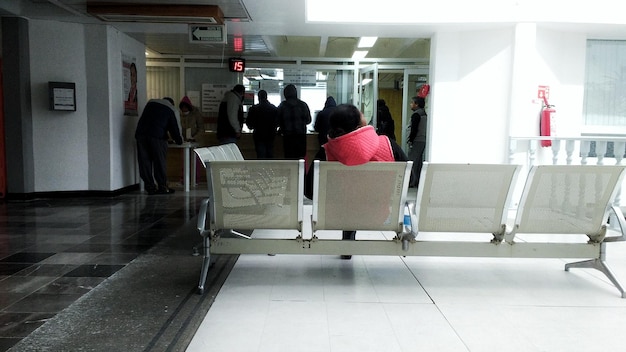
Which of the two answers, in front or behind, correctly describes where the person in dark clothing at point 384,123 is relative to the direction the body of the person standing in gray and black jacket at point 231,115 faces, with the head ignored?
in front

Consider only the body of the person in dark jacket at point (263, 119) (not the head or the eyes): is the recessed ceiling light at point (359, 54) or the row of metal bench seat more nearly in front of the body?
the recessed ceiling light

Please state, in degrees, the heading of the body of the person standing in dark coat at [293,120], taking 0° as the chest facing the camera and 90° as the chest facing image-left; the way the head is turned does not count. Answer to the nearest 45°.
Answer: approximately 180°

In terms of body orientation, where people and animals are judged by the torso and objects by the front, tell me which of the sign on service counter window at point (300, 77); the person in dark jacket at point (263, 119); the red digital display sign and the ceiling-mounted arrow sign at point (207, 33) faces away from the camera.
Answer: the person in dark jacket

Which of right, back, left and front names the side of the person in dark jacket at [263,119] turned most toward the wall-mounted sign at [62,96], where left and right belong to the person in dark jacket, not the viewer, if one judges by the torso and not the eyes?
left

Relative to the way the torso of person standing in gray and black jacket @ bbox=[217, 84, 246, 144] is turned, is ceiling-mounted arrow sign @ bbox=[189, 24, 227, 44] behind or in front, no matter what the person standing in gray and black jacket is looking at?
behind

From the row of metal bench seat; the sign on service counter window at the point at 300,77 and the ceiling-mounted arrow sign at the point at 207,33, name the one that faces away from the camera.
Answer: the row of metal bench seat

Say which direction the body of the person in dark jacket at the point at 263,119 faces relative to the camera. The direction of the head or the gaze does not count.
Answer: away from the camera

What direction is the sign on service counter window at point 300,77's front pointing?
toward the camera

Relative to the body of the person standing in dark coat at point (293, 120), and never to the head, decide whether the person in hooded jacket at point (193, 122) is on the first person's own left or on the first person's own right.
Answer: on the first person's own left

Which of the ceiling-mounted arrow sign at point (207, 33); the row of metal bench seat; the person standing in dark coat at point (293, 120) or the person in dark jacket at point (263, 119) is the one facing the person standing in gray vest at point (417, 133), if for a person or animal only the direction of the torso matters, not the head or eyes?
the row of metal bench seat

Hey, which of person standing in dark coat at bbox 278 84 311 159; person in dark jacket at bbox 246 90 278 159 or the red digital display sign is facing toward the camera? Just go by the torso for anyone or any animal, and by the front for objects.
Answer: the red digital display sign

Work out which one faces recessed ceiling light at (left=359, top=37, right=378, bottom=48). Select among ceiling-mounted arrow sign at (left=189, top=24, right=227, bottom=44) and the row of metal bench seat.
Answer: the row of metal bench seat

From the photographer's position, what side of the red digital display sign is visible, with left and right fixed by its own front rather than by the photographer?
front

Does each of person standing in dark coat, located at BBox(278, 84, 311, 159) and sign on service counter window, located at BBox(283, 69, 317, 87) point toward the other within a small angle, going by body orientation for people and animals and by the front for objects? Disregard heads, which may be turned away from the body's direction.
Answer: yes

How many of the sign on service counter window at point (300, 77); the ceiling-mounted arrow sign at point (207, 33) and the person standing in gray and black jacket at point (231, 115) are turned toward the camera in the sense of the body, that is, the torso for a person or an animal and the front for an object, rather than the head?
2

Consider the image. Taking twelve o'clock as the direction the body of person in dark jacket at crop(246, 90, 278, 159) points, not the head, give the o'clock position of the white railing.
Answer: The white railing is roughly at 4 o'clock from the person in dark jacket.

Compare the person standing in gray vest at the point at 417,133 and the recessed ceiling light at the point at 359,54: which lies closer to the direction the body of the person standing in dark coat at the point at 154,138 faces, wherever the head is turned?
the recessed ceiling light

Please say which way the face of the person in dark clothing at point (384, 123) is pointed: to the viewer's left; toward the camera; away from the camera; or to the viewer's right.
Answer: away from the camera
